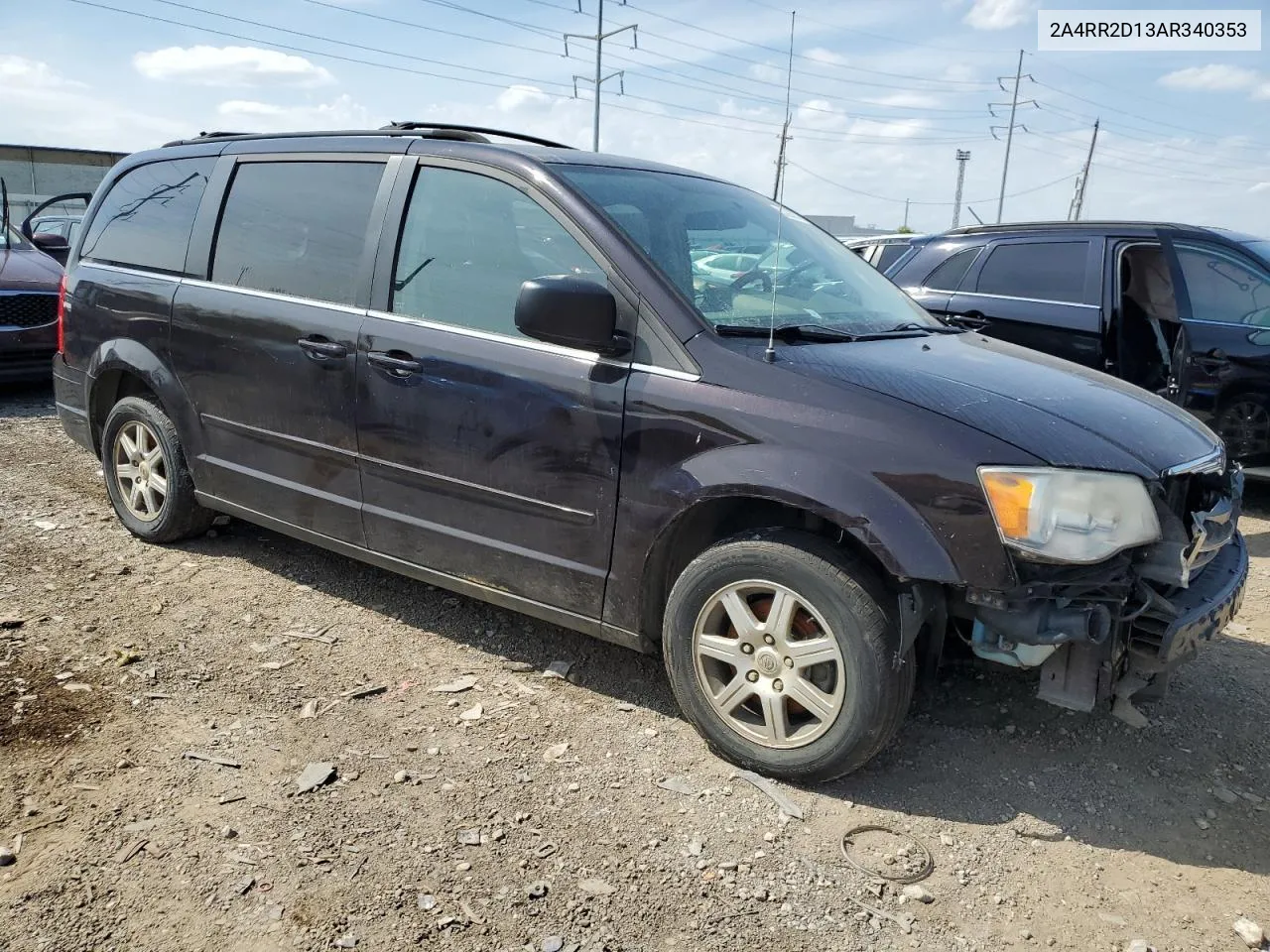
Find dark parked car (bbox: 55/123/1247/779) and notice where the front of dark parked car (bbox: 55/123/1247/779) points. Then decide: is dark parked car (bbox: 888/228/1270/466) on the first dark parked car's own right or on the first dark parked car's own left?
on the first dark parked car's own left

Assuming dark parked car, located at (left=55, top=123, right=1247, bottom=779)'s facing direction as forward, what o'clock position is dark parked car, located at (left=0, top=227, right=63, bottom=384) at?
dark parked car, located at (left=0, top=227, right=63, bottom=384) is roughly at 6 o'clock from dark parked car, located at (left=55, top=123, right=1247, bottom=779).

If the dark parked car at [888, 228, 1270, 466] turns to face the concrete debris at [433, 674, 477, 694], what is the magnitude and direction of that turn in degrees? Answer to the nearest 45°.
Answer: approximately 90° to its right

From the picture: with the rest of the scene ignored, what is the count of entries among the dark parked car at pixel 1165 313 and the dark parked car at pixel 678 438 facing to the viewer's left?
0

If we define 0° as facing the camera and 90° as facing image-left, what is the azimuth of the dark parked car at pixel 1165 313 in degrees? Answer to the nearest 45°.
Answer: approximately 315°
